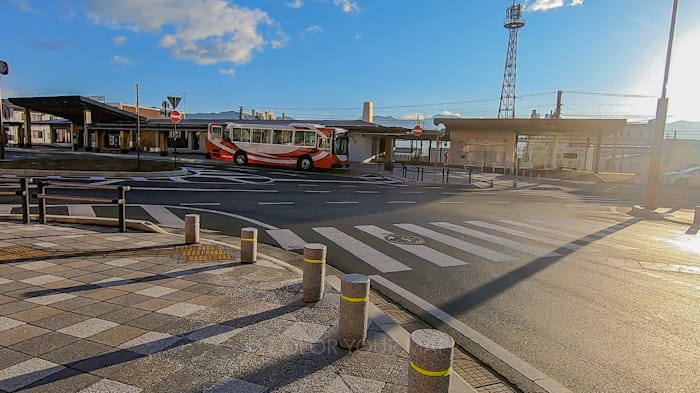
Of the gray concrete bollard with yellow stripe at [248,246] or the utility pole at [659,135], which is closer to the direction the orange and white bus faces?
the utility pole

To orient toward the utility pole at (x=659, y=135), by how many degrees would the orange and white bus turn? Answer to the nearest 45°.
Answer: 0° — it already faces it

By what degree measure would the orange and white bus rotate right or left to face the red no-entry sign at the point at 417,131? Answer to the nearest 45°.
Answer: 0° — it already faces it

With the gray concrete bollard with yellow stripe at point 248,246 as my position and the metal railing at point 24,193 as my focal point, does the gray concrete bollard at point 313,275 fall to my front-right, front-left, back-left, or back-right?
back-left

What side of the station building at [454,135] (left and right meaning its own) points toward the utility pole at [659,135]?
front

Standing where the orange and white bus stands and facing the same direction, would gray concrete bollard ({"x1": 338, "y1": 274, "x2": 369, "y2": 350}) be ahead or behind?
ahead

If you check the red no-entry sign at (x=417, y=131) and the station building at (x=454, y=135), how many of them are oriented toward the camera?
2

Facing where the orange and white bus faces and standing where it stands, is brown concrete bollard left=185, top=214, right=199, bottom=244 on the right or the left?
on its right

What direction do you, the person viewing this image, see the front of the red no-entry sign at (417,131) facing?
facing the viewer

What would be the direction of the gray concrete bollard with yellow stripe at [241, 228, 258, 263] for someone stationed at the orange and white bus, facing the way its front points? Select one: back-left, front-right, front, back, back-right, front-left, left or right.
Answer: front-right

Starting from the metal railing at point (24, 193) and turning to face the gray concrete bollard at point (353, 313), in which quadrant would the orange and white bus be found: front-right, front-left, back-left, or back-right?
back-left

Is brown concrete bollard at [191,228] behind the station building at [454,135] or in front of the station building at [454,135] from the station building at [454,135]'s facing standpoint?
in front

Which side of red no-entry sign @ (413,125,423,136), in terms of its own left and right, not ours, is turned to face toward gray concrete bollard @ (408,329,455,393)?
front
